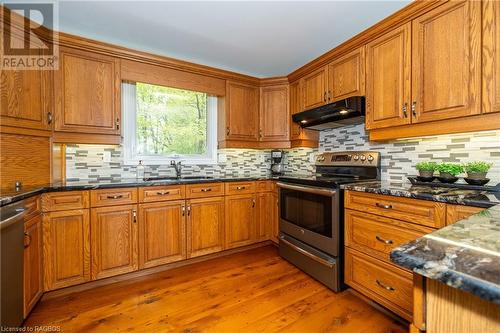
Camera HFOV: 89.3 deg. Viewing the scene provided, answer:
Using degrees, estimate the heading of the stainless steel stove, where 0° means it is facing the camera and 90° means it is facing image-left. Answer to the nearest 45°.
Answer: approximately 45°

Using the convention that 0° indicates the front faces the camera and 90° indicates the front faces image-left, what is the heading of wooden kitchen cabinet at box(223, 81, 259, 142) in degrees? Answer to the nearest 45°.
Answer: approximately 315°

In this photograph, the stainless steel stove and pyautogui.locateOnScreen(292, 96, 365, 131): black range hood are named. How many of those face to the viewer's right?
0

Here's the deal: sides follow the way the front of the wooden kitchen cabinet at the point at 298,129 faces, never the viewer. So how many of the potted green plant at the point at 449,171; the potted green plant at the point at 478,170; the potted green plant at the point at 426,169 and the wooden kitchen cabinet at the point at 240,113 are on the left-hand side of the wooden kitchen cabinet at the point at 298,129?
3

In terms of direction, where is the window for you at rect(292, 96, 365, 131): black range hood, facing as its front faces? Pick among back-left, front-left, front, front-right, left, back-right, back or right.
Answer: front-right

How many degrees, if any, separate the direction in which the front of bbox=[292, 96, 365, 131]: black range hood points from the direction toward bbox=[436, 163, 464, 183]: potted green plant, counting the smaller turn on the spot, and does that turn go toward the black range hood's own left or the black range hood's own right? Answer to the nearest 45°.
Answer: approximately 90° to the black range hood's own left

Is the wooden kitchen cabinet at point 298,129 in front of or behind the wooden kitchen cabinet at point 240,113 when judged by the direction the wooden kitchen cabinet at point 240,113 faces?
in front

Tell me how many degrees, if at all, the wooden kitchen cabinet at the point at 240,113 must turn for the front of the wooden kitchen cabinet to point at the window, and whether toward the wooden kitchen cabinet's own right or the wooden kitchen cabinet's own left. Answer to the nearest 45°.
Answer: approximately 135° to the wooden kitchen cabinet's own right

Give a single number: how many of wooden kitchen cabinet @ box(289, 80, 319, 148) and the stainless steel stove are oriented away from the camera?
0

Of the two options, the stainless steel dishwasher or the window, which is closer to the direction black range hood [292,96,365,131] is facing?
the stainless steel dishwasher

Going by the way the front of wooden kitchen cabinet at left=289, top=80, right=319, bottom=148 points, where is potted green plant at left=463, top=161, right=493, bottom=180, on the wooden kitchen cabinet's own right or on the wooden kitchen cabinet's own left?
on the wooden kitchen cabinet's own left

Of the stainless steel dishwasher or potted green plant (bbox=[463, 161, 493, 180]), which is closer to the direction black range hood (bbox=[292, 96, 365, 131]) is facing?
the stainless steel dishwasher

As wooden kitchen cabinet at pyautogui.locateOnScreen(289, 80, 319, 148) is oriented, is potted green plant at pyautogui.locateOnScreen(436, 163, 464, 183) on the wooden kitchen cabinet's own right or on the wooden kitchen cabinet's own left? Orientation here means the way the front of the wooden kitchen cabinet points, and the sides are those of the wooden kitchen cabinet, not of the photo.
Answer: on the wooden kitchen cabinet's own left

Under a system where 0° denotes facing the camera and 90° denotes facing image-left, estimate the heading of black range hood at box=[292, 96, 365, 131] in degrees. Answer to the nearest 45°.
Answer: approximately 45°

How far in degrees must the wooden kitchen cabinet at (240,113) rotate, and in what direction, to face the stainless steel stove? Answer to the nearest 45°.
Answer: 0° — it already faces it

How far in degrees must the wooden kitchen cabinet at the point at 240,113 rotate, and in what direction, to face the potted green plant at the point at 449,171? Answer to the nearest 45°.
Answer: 0° — it already faces it
